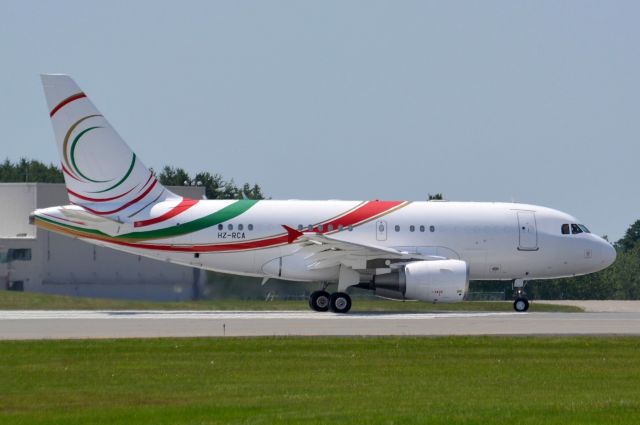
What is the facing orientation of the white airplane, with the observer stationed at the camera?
facing to the right of the viewer
